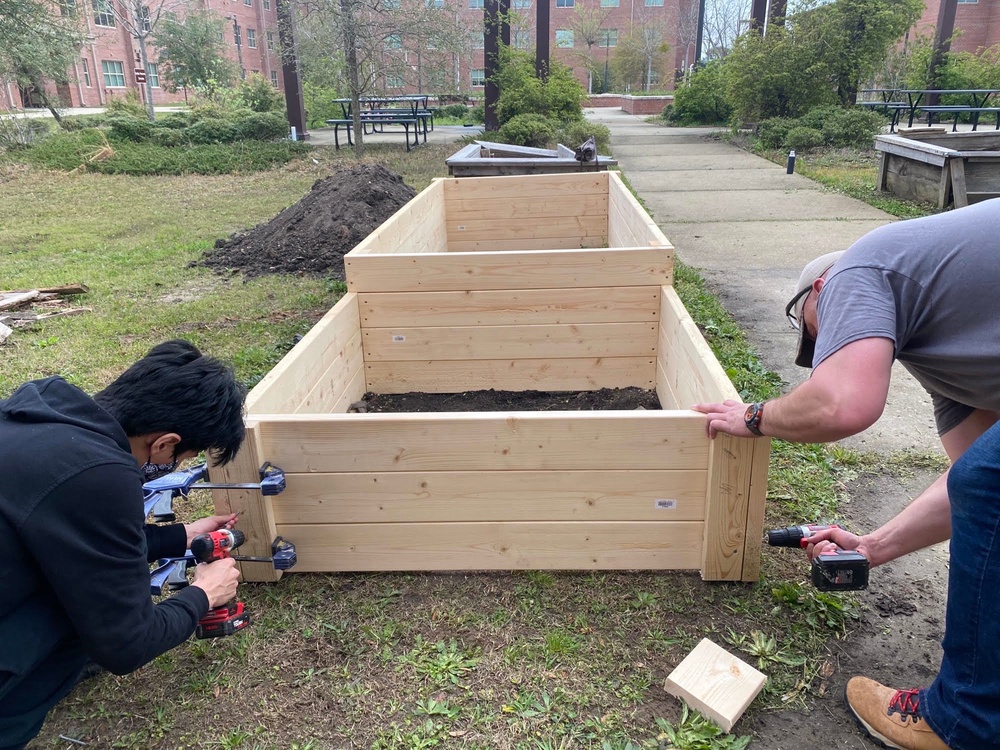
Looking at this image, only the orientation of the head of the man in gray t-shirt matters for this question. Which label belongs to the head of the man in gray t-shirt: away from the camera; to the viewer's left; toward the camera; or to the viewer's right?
to the viewer's left

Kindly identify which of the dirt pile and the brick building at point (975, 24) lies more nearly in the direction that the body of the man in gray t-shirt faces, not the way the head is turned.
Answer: the dirt pile

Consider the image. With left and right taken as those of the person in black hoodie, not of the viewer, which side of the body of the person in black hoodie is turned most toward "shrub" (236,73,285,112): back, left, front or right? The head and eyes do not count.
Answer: left

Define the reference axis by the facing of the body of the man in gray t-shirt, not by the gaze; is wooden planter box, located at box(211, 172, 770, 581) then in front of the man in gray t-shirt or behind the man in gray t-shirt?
in front

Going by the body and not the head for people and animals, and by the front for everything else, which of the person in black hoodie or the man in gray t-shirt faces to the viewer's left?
the man in gray t-shirt

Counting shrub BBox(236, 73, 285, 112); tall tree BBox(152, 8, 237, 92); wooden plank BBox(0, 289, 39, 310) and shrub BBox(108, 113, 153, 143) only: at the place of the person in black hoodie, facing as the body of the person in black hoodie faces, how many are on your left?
4

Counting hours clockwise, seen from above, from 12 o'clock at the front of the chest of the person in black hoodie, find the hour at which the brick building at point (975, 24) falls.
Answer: The brick building is roughly at 11 o'clock from the person in black hoodie.

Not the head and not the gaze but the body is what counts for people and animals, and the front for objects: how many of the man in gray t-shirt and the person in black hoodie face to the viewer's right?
1

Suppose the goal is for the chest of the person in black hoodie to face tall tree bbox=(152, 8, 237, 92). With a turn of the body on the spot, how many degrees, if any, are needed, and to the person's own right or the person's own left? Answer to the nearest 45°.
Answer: approximately 90° to the person's own left

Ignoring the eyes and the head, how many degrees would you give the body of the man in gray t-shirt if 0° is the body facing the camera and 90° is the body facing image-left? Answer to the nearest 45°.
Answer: approximately 90°

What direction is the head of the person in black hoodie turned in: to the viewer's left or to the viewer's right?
to the viewer's right

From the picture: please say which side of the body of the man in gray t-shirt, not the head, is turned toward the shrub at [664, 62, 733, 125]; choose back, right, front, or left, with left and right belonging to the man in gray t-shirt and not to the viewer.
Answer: right

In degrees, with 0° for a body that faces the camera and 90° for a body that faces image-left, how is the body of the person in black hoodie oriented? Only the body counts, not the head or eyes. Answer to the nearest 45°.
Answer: approximately 270°

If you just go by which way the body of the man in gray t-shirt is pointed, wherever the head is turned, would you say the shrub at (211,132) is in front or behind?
in front

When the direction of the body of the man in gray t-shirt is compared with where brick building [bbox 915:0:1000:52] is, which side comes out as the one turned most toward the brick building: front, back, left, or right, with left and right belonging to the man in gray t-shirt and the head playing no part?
right
